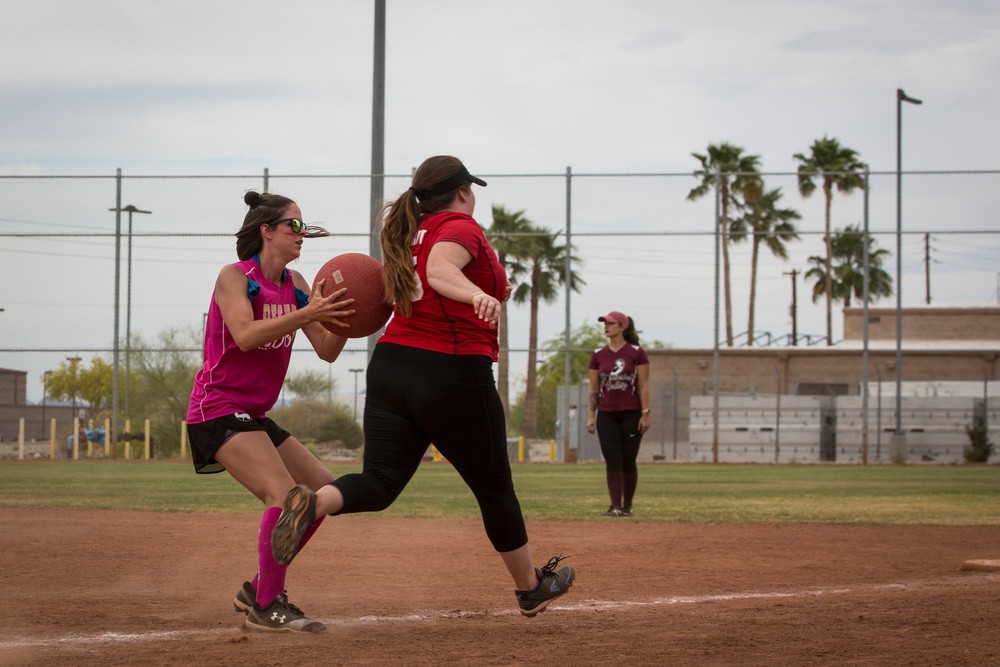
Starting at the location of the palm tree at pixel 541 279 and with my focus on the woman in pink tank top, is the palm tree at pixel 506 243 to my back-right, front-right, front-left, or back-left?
front-right

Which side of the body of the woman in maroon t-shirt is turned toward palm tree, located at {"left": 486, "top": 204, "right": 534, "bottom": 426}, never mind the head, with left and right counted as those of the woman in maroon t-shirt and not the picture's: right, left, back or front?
back

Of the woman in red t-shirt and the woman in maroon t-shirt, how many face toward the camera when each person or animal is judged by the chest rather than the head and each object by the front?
1

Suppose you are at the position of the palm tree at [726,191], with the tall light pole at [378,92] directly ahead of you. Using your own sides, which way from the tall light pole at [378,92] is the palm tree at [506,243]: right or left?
right

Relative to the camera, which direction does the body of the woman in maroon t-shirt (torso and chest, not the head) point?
toward the camera

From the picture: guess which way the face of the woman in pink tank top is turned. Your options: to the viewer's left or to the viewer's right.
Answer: to the viewer's right

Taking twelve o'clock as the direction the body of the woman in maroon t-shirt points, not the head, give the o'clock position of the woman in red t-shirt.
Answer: The woman in red t-shirt is roughly at 12 o'clock from the woman in maroon t-shirt.

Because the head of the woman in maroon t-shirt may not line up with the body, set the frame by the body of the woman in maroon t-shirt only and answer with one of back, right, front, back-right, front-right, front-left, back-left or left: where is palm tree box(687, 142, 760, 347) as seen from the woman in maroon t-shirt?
back

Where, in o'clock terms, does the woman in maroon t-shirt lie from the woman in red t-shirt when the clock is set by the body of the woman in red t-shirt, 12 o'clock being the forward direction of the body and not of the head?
The woman in maroon t-shirt is roughly at 11 o'clock from the woman in red t-shirt.

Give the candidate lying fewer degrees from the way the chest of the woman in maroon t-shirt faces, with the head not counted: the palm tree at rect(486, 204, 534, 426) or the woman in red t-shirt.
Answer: the woman in red t-shirt

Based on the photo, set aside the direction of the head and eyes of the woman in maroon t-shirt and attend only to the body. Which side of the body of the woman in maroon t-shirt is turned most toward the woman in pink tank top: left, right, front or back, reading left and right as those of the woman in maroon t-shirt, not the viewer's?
front
